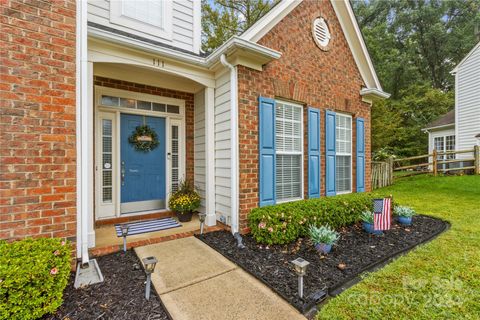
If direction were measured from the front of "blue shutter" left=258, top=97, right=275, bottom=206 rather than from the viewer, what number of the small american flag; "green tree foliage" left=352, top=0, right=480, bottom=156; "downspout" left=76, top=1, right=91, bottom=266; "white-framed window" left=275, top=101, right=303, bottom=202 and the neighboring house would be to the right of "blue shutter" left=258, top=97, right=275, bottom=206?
1

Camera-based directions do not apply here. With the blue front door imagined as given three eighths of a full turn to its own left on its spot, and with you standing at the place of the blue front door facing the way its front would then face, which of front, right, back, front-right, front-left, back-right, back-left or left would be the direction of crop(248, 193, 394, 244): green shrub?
right

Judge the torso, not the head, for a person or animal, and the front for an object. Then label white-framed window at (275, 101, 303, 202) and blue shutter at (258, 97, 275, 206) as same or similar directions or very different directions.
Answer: same or similar directions

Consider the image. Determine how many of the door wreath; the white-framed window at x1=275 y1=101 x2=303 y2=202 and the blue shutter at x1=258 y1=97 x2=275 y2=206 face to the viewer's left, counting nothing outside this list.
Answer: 0

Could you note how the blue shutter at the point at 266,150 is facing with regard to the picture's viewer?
facing the viewer and to the right of the viewer

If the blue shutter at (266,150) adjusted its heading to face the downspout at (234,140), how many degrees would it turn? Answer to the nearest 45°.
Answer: approximately 90° to its right

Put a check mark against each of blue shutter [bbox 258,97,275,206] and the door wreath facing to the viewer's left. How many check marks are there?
0

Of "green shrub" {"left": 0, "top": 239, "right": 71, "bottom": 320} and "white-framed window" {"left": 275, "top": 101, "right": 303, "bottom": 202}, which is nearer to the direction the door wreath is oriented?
the green shrub

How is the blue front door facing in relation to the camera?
toward the camera

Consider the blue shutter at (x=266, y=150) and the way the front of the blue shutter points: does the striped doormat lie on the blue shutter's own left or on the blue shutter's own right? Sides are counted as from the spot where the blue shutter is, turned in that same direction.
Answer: on the blue shutter's own right

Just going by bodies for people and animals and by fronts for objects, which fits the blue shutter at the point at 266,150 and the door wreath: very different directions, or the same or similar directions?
same or similar directions

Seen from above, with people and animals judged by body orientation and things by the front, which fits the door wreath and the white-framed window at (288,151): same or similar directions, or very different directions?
same or similar directions

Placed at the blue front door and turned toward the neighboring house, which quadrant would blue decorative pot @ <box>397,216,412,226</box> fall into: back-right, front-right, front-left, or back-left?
front-right

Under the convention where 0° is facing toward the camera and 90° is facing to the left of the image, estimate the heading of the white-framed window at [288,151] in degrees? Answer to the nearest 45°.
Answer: approximately 315°

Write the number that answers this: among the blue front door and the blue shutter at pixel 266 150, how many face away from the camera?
0

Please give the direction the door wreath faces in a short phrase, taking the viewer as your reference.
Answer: facing the viewer
